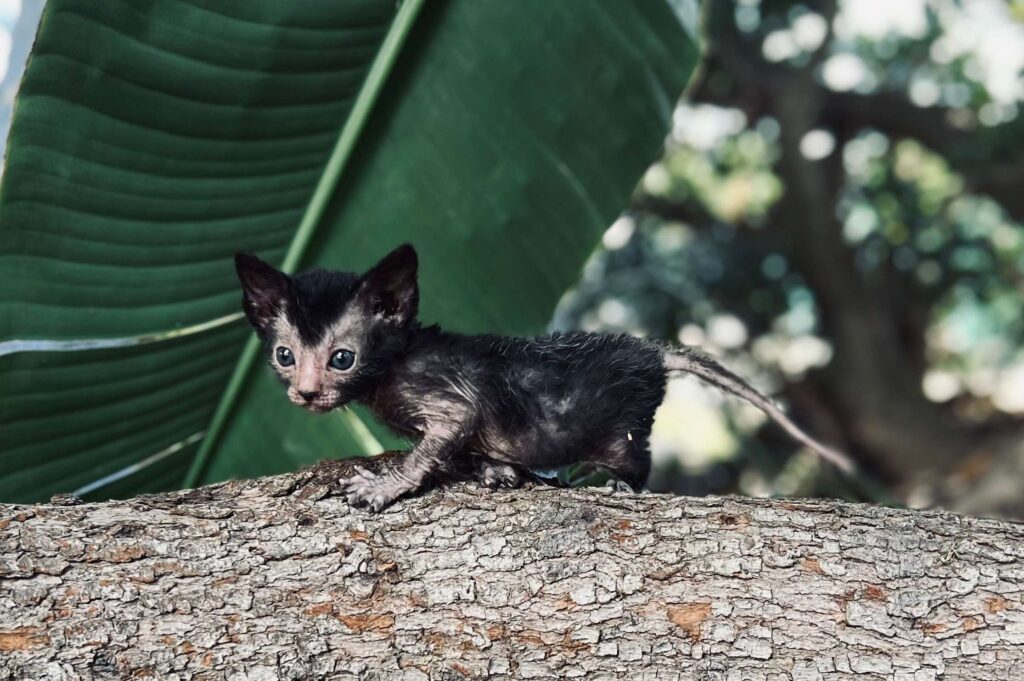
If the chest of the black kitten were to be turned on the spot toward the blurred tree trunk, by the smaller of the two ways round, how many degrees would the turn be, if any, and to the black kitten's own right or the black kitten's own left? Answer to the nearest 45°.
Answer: approximately 135° to the black kitten's own right

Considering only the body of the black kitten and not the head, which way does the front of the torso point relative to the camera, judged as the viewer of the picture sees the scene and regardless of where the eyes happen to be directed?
to the viewer's left
